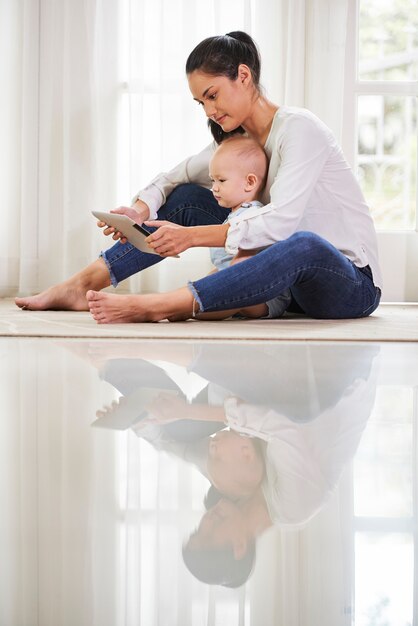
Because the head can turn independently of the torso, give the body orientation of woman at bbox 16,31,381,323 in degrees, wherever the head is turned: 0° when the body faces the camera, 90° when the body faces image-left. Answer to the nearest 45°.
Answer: approximately 90°

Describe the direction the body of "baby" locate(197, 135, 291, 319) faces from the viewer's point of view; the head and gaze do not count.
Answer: to the viewer's left
